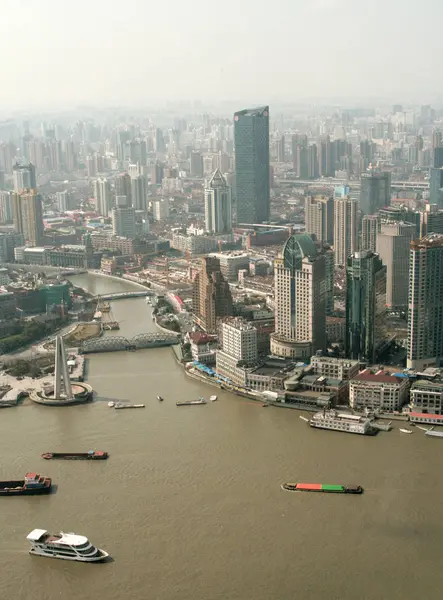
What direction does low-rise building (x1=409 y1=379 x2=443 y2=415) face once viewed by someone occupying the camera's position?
facing the viewer

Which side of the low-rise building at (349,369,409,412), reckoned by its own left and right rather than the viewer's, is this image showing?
front

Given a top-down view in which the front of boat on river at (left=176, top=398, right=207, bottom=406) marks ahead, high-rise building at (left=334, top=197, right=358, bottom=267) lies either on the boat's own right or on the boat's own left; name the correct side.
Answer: on the boat's own right

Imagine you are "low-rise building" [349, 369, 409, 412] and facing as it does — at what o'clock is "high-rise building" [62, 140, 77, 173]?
The high-rise building is roughly at 5 o'clock from the low-rise building.

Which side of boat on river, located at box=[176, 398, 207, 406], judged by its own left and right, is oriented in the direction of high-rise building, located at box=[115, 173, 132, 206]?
right

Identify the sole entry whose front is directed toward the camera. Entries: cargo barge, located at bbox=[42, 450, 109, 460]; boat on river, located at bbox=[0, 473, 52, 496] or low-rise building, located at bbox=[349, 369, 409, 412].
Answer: the low-rise building

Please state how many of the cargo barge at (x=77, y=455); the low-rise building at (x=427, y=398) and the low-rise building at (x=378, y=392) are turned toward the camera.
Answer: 2

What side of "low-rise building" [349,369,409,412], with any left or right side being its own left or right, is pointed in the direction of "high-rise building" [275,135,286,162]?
back

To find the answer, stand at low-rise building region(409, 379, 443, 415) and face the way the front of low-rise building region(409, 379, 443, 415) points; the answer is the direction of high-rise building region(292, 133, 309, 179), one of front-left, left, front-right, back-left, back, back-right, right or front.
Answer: back

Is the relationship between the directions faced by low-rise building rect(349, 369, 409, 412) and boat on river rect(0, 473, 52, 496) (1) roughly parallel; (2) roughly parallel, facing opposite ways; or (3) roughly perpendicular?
roughly perpendicular

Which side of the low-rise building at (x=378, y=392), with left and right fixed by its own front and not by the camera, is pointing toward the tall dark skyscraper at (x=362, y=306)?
back

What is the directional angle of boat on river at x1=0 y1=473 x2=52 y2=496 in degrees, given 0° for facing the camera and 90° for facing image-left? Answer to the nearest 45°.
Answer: approximately 90°

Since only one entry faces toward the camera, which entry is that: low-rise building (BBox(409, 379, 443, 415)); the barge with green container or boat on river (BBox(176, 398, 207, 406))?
the low-rise building

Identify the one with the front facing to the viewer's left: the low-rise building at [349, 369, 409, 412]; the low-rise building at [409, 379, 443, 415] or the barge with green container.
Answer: the barge with green container

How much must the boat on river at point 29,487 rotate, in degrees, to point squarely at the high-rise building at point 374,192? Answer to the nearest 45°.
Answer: approximately 135° to its right

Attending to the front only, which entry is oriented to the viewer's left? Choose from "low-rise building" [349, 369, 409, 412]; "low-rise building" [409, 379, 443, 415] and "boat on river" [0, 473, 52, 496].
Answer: the boat on river

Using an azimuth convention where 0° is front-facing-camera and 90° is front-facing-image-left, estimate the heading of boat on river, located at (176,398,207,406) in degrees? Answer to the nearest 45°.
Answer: approximately 90°
